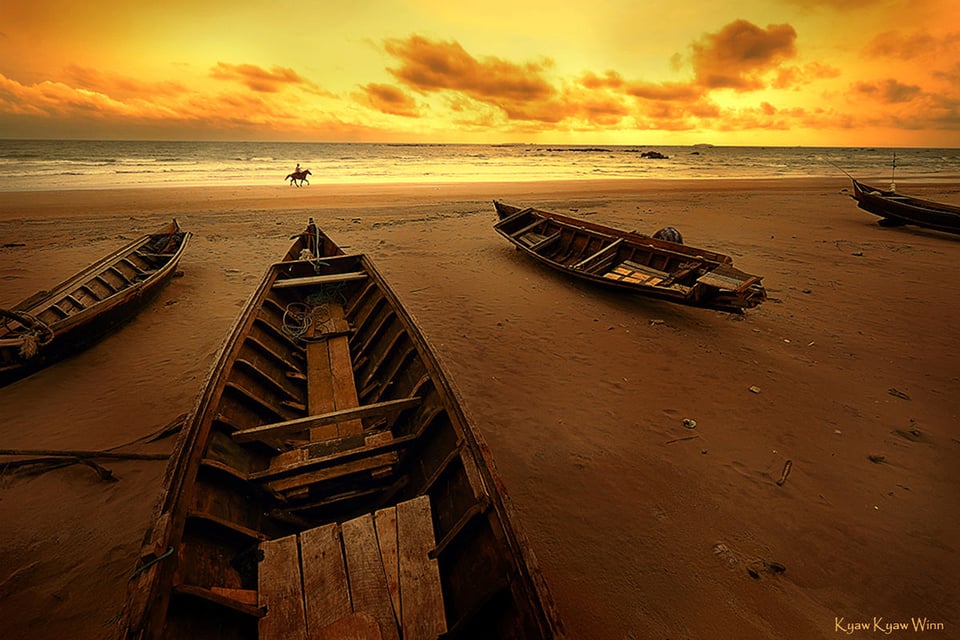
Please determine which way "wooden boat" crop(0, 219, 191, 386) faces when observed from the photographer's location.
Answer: facing away from the viewer and to the right of the viewer

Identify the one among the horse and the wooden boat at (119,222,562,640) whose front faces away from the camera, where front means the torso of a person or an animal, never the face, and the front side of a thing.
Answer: the wooden boat

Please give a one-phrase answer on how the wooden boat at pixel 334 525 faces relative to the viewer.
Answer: facing away from the viewer

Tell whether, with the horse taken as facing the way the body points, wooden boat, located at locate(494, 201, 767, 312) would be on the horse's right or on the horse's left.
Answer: on the horse's right

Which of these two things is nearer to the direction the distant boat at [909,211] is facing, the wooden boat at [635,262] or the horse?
the horse

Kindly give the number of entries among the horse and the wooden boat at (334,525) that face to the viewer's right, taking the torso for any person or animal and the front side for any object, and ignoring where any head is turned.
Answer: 1

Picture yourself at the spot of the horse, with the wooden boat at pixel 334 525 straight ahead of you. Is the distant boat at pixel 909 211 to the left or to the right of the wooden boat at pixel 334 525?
left

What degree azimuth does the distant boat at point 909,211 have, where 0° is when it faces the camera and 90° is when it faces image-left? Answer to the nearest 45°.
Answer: approximately 135°

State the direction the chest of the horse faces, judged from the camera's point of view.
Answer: to the viewer's right

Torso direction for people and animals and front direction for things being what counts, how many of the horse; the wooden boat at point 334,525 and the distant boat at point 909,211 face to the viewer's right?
1

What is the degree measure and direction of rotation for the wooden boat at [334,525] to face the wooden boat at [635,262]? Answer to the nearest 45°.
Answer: approximately 45° to its right

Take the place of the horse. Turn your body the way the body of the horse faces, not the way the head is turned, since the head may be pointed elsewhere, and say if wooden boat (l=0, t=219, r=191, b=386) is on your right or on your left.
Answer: on your right

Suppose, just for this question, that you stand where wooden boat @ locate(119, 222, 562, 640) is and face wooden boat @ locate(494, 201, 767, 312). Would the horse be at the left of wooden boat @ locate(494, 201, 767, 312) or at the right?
left

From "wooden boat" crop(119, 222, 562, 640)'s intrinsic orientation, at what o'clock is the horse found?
The horse is roughly at 12 o'clock from the wooden boat.
